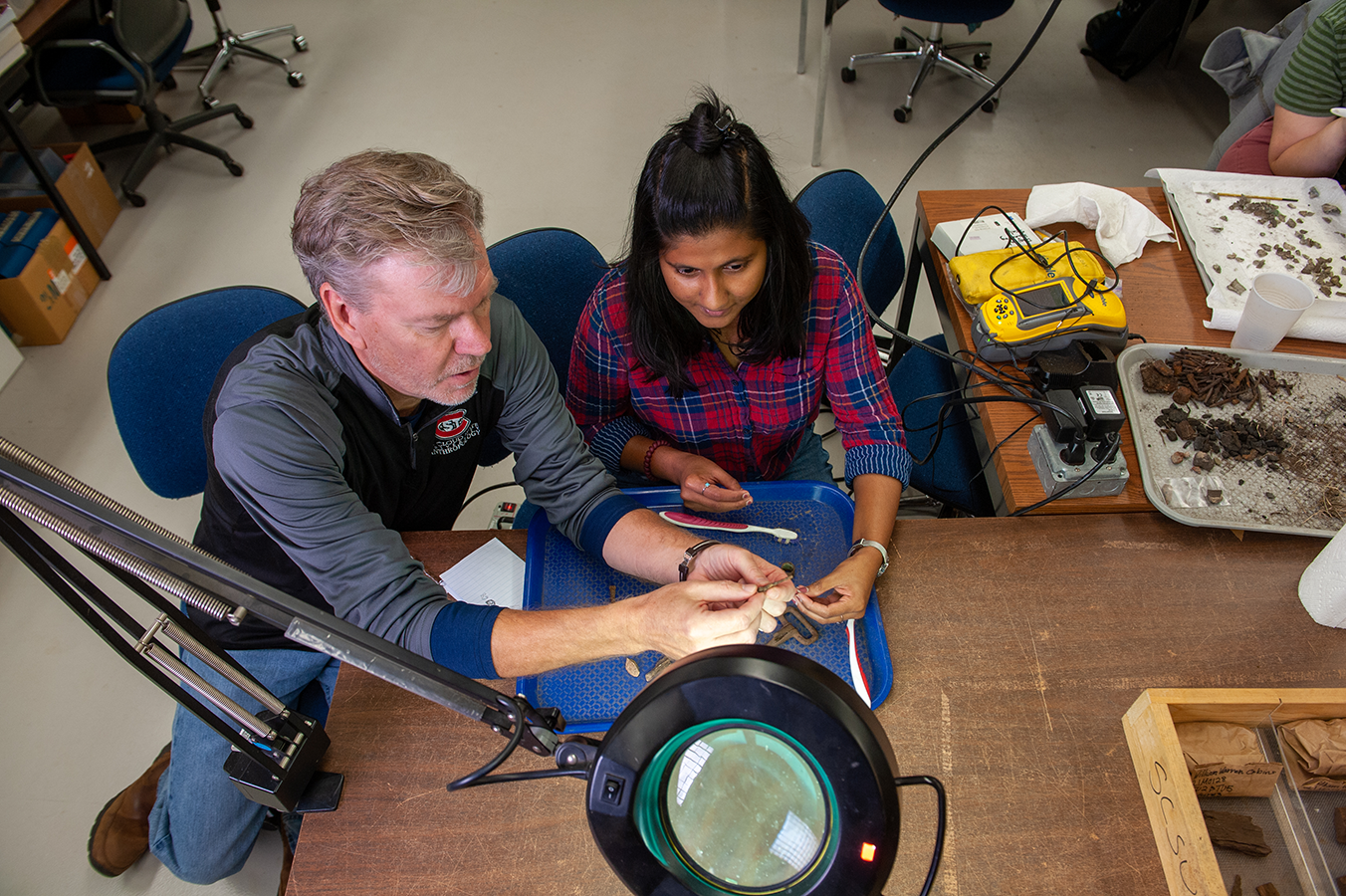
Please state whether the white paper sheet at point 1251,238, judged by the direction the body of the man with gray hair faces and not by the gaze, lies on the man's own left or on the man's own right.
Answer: on the man's own left

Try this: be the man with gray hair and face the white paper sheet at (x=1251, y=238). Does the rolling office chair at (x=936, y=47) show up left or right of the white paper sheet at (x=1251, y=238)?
left

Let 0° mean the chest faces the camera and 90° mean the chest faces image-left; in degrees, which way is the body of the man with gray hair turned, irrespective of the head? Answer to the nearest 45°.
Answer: approximately 315°

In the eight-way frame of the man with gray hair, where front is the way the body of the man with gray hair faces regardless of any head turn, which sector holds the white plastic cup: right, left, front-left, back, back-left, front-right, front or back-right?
front-left

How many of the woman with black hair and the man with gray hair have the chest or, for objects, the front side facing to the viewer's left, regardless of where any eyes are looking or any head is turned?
0

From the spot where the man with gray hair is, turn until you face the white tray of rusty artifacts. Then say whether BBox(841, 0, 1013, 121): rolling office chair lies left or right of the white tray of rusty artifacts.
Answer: left

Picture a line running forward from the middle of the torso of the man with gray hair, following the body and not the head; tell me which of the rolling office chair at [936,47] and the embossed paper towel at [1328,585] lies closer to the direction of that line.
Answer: the embossed paper towel

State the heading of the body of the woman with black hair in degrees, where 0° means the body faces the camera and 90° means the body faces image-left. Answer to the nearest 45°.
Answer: approximately 0°
